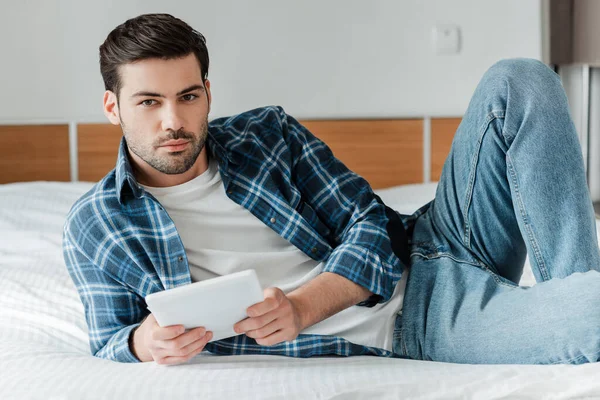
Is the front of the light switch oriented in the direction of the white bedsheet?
yes

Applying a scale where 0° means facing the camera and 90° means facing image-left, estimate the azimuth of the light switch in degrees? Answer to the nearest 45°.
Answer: approximately 0°

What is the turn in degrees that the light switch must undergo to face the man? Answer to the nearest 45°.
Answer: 0° — it already faces them
